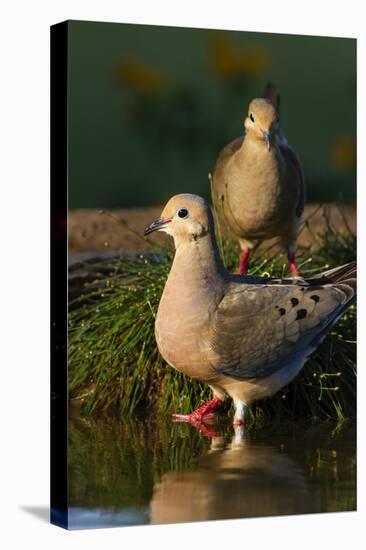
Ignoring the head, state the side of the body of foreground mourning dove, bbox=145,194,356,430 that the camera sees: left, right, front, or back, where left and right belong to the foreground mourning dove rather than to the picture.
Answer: left

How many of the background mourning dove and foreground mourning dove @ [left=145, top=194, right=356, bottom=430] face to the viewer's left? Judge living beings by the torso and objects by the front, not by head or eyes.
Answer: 1

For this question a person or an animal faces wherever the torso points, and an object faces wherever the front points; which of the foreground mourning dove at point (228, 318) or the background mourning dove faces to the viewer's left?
the foreground mourning dove

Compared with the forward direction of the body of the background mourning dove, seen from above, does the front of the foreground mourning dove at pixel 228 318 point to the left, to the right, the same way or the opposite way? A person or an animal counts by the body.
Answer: to the right

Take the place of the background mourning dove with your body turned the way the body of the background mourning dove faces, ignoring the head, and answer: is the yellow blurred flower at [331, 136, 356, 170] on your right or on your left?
on your left

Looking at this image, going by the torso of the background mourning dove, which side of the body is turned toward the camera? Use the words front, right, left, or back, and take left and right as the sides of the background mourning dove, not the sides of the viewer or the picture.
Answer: front
